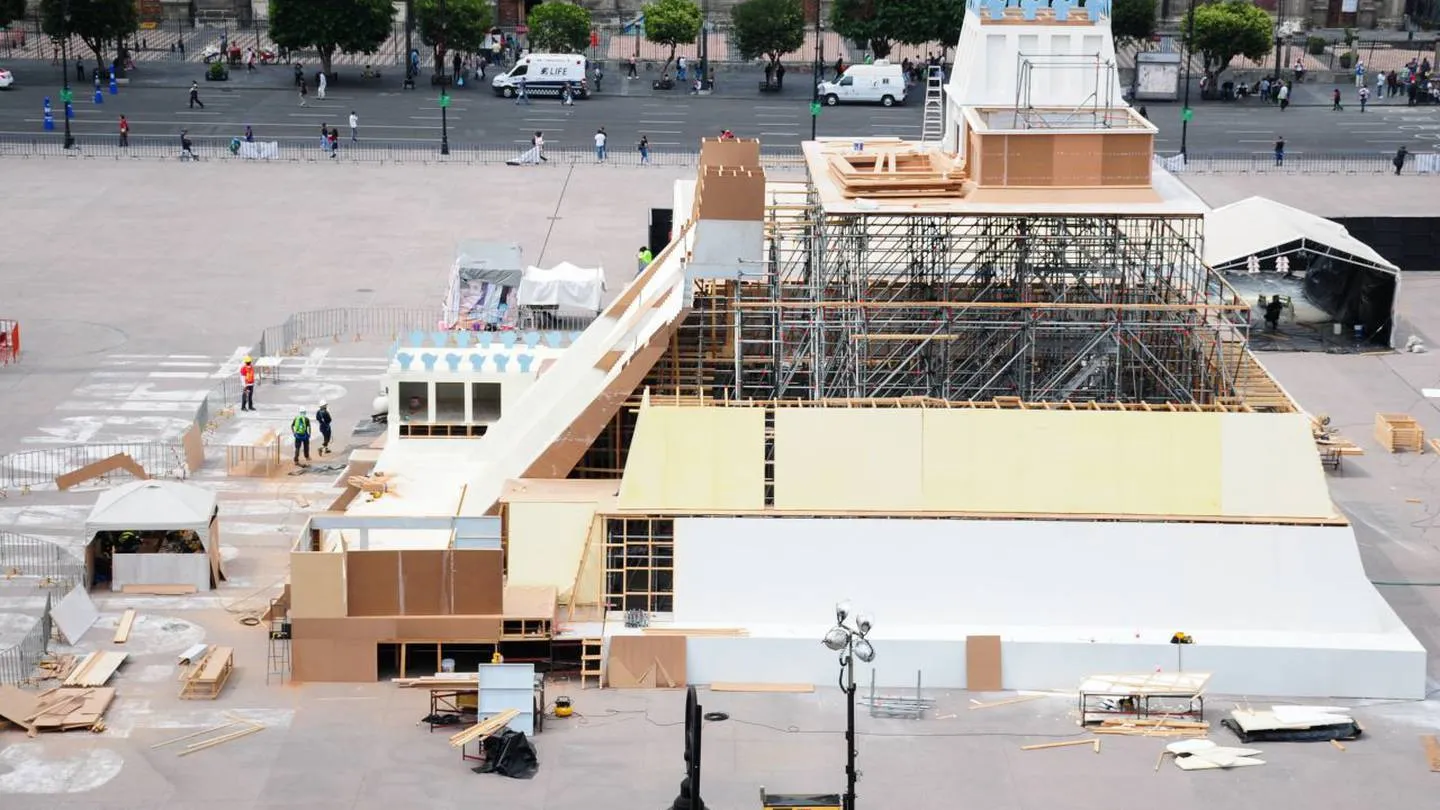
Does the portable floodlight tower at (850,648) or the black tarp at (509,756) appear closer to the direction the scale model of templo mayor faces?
the black tarp

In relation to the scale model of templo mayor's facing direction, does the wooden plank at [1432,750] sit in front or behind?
behind

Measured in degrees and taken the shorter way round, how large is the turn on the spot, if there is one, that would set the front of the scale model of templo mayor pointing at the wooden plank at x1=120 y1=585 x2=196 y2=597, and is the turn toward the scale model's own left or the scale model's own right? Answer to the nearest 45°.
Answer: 0° — it already faces it

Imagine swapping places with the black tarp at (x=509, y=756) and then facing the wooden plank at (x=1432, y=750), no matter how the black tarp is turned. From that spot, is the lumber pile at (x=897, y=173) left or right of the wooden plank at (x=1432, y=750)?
left

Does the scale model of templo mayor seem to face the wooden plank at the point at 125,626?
yes

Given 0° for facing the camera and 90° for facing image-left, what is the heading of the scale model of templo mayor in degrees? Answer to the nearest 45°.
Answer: approximately 90°

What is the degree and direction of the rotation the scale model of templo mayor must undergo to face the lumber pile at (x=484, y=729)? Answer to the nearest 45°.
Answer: approximately 45° to its left

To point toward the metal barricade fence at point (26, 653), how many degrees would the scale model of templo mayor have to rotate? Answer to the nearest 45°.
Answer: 0° — it already faces it

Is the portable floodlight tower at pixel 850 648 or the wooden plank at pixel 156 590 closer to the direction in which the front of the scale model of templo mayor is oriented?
the wooden plank

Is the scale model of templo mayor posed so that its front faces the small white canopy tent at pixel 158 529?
yes

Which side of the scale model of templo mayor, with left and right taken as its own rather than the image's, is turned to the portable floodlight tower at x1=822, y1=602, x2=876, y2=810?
left
